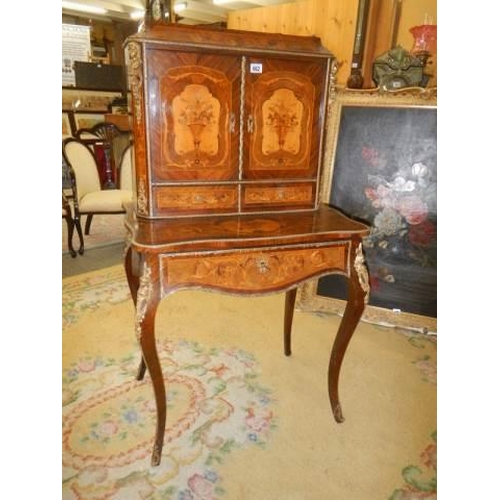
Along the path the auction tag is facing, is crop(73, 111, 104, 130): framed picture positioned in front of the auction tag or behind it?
behind

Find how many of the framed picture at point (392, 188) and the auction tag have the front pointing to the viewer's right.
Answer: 0

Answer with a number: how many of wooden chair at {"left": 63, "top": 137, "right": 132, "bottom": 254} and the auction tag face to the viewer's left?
0

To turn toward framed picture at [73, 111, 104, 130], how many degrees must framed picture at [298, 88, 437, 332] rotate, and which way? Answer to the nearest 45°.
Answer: approximately 90° to its right

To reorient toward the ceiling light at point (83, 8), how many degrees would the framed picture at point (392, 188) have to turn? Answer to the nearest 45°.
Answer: approximately 90° to its right

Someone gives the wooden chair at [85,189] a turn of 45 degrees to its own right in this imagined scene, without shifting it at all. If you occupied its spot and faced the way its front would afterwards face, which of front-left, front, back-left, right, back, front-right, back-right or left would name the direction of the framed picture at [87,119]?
back

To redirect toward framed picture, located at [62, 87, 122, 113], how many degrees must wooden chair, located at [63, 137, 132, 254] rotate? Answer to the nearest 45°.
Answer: approximately 135° to its left

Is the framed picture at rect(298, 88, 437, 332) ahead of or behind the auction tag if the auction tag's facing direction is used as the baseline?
behind

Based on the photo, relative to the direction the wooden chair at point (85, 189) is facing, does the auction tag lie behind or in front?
in front

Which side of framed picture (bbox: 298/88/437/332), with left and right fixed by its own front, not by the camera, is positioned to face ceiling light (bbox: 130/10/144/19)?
right

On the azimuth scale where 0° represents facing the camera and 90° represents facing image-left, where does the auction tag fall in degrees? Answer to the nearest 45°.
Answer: approximately 0°
